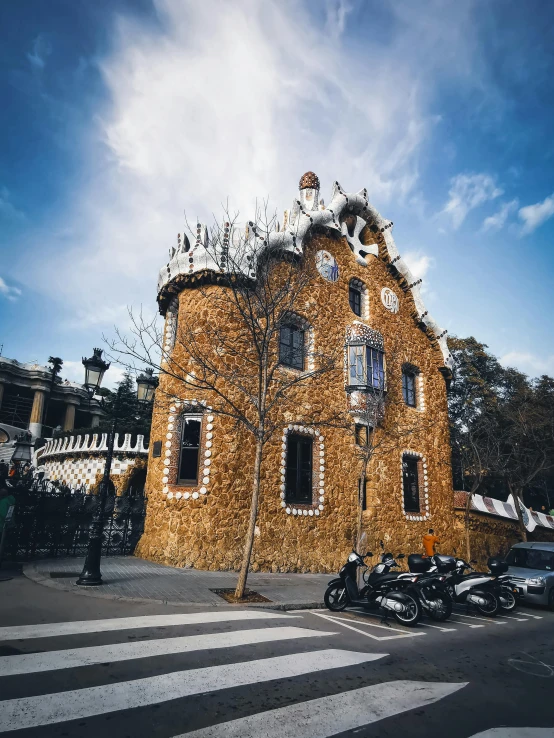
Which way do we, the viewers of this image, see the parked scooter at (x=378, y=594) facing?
facing away from the viewer and to the left of the viewer

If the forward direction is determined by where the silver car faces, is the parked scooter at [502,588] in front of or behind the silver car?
in front

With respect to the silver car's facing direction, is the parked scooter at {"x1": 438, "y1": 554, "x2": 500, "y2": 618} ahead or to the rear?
ahead

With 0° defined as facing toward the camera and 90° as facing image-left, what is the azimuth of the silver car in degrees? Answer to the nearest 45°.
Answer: approximately 45°

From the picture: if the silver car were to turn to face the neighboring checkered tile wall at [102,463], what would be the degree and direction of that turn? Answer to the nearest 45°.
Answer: approximately 45° to its right

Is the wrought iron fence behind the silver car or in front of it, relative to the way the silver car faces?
in front

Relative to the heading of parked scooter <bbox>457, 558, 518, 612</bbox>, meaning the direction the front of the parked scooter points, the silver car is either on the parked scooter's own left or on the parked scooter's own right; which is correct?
on the parked scooter's own right

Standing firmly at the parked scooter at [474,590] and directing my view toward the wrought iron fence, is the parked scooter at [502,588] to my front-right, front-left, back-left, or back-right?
back-right

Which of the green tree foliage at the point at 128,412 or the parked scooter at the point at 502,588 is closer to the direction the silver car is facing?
the parked scooter

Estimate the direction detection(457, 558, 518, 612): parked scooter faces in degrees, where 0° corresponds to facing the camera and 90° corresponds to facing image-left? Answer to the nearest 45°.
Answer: approximately 135°
